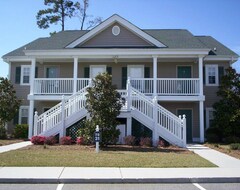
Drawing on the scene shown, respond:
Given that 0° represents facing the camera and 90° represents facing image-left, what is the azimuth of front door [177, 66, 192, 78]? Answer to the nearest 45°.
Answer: approximately 0°

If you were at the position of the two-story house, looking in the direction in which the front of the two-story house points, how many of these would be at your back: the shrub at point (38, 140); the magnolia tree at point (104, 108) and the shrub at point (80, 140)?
0

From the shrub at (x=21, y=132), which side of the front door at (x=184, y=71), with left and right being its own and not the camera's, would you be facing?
right

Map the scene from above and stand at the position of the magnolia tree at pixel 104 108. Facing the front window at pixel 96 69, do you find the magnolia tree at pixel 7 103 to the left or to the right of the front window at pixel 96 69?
left

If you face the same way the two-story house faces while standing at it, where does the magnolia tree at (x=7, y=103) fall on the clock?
The magnolia tree is roughly at 3 o'clock from the two-story house.

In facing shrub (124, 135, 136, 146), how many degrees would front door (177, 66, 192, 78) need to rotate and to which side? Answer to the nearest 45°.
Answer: approximately 45° to its right

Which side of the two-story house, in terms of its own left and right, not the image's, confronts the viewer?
front

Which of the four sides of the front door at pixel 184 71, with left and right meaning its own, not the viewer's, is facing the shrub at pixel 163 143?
front

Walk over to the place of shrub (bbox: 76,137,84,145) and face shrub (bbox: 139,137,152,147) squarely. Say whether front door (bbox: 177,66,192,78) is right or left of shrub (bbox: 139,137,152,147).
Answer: left

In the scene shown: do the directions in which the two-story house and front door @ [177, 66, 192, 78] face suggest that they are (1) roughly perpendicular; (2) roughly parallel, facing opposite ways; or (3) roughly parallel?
roughly parallel

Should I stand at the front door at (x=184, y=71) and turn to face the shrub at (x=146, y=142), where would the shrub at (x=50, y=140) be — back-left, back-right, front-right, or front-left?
front-right

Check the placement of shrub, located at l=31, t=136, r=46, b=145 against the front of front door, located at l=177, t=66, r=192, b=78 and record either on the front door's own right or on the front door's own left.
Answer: on the front door's own right

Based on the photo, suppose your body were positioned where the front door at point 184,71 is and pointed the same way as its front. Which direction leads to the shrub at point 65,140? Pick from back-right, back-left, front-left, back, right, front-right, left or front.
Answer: front-right

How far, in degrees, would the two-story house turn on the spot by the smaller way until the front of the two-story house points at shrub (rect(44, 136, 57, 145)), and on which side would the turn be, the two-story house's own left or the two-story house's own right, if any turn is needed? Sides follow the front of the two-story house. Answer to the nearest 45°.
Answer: approximately 45° to the two-story house's own right
